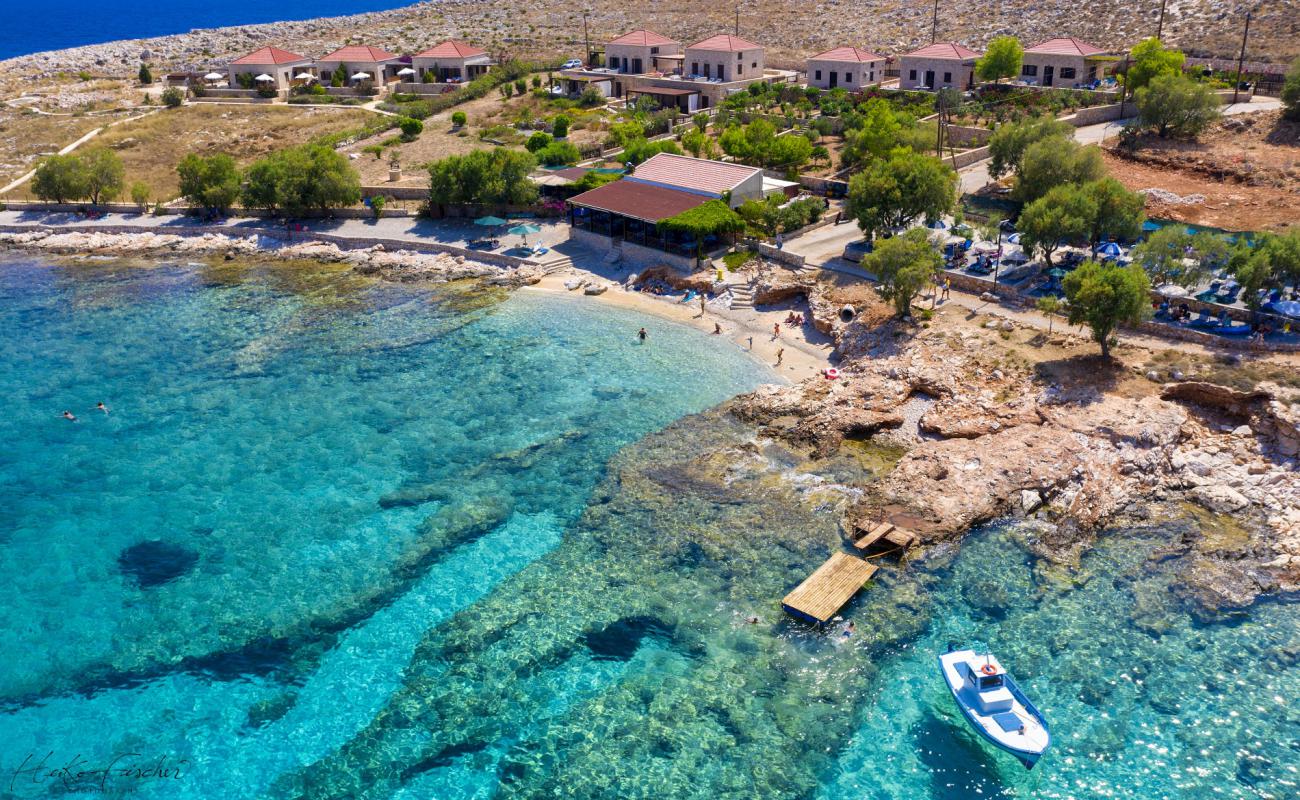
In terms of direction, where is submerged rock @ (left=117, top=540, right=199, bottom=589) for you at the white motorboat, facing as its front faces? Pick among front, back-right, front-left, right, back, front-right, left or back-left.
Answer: back-right

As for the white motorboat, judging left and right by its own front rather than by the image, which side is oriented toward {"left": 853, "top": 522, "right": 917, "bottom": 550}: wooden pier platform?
back

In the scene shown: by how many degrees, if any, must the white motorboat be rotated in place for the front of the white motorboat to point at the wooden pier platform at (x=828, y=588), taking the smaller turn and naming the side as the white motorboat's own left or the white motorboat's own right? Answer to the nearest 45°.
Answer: approximately 180°

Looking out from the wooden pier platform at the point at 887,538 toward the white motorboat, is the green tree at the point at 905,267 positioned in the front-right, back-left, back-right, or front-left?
back-left

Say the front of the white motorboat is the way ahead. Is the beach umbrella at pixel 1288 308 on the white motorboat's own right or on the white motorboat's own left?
on the white motorboat's own left

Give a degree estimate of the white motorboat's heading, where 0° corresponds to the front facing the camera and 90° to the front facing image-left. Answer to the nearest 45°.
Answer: approximately 315°

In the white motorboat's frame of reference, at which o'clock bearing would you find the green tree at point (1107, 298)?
The green tree is roughly at 8 o'clock from the white motorboat.

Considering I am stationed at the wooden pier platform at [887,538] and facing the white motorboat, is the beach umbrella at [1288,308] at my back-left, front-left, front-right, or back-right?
back-left
